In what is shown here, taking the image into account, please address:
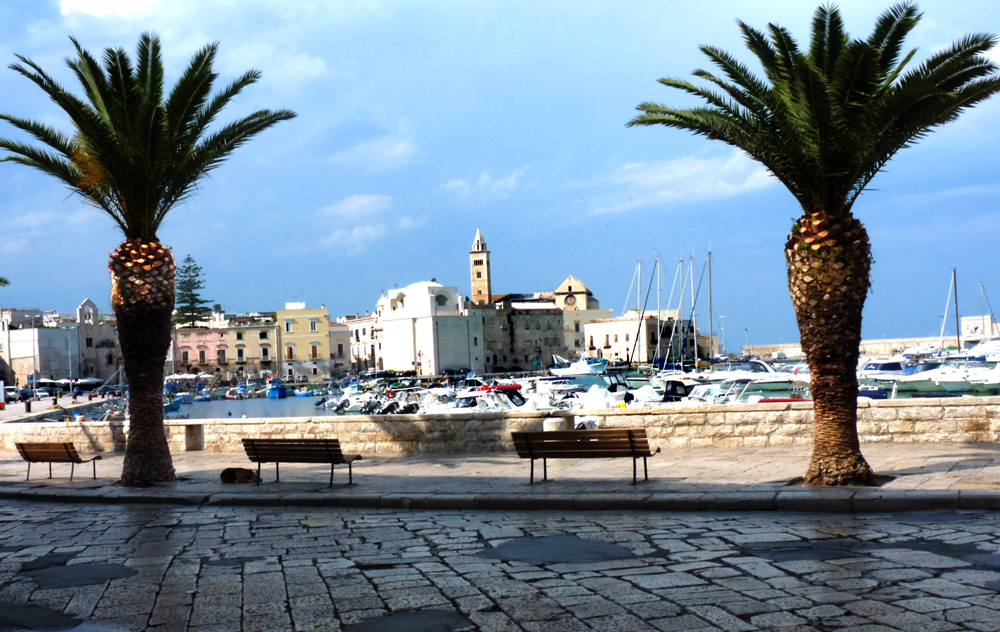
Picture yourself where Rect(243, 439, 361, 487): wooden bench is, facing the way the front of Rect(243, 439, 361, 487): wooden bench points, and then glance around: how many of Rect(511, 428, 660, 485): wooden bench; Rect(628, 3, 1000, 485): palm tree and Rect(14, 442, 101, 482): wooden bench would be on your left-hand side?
1

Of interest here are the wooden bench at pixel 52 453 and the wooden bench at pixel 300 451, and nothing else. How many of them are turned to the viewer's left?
0

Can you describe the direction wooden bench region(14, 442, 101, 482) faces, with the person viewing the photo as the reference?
facing away from the viewer and to the right of the viewer

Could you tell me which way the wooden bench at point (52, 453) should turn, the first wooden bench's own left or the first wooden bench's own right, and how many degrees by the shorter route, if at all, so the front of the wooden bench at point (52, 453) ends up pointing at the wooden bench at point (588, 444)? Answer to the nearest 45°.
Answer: approximately 90° to the first wooden bench's own right

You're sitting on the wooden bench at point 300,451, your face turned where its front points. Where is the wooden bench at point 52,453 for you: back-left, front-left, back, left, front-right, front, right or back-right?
left

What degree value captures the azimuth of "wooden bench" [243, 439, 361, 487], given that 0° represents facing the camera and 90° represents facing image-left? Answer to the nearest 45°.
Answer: approximately 225°

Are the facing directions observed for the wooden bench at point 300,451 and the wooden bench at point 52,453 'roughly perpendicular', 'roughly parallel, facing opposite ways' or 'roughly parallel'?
roughly parallel
